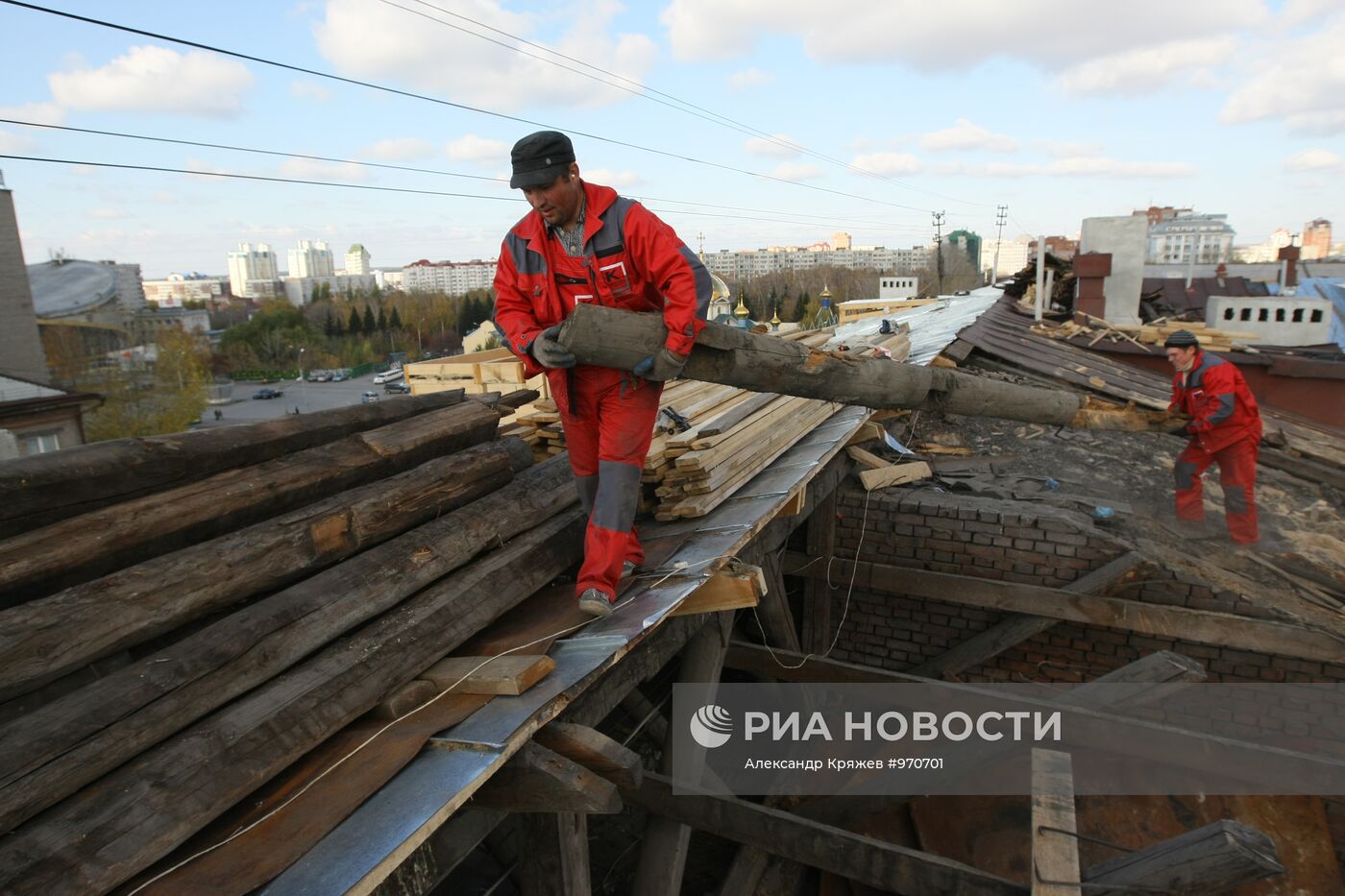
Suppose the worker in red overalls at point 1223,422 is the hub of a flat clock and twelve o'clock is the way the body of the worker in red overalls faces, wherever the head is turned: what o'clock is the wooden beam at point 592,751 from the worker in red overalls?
The wooden beam is roughly at 11 o'clock from the worker in red overalls.

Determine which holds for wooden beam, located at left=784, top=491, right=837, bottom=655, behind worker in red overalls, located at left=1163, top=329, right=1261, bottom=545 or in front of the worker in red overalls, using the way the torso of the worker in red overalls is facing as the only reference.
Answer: in front

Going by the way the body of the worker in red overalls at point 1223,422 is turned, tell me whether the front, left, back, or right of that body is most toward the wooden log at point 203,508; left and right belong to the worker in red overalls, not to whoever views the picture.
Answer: front

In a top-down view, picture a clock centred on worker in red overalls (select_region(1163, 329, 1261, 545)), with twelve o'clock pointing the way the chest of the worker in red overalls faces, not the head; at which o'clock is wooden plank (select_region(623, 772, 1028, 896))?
The wooden plank is roughly at 11 o'clock from the worker in red overalls.

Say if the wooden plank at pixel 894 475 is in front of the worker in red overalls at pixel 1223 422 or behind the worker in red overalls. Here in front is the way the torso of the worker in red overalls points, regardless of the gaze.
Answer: in front

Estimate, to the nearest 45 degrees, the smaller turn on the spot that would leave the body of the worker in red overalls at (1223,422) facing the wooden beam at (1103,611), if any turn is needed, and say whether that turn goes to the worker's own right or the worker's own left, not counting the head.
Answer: approximately 45° to the worker's own left

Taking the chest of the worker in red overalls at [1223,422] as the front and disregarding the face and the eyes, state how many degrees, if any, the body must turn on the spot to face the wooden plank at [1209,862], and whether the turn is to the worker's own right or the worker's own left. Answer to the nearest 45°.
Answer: approximately 45° to the worker's own left

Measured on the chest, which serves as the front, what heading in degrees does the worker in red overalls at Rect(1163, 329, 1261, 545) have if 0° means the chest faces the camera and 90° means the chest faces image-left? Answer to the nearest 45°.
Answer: approximately 45°

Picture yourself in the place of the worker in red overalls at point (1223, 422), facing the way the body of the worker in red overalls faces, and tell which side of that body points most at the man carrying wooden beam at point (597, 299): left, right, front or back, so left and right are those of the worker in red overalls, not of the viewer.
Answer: front
